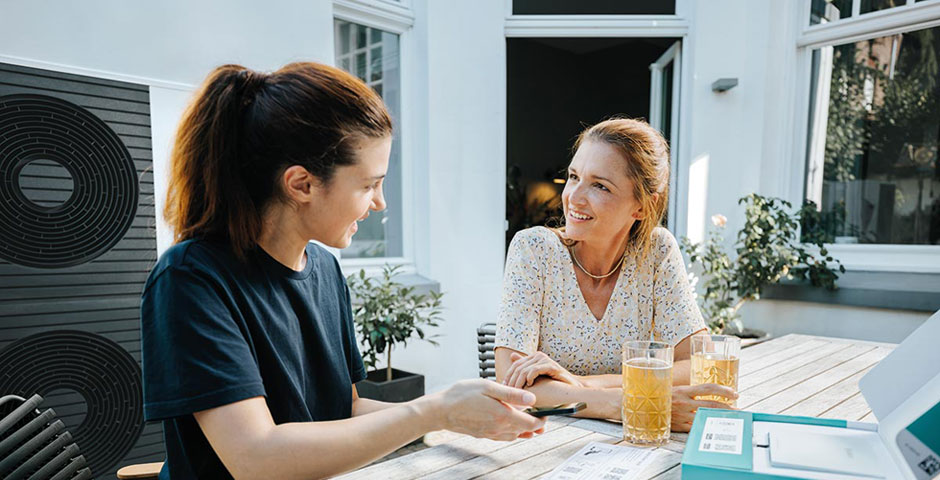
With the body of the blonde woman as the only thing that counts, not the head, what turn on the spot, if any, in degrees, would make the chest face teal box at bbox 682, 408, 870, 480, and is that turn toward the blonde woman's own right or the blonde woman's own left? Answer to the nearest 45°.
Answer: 0° — they already face it

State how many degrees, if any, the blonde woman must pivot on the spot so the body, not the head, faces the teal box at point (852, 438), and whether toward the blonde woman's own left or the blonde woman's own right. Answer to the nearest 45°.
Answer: approximately 45° to the blonde woman's own left

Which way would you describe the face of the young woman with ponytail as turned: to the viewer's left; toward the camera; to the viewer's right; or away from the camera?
to the viewer's right

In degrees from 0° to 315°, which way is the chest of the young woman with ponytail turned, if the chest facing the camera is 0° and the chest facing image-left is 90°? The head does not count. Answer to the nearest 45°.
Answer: approximately 315°

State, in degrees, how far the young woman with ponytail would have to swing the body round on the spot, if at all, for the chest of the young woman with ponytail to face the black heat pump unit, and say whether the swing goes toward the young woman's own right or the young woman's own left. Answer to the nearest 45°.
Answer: approximately 180°

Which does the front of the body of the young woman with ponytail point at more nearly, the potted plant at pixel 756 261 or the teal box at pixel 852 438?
the teal box

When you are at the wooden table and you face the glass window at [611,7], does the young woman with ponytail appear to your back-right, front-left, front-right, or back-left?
back-left
